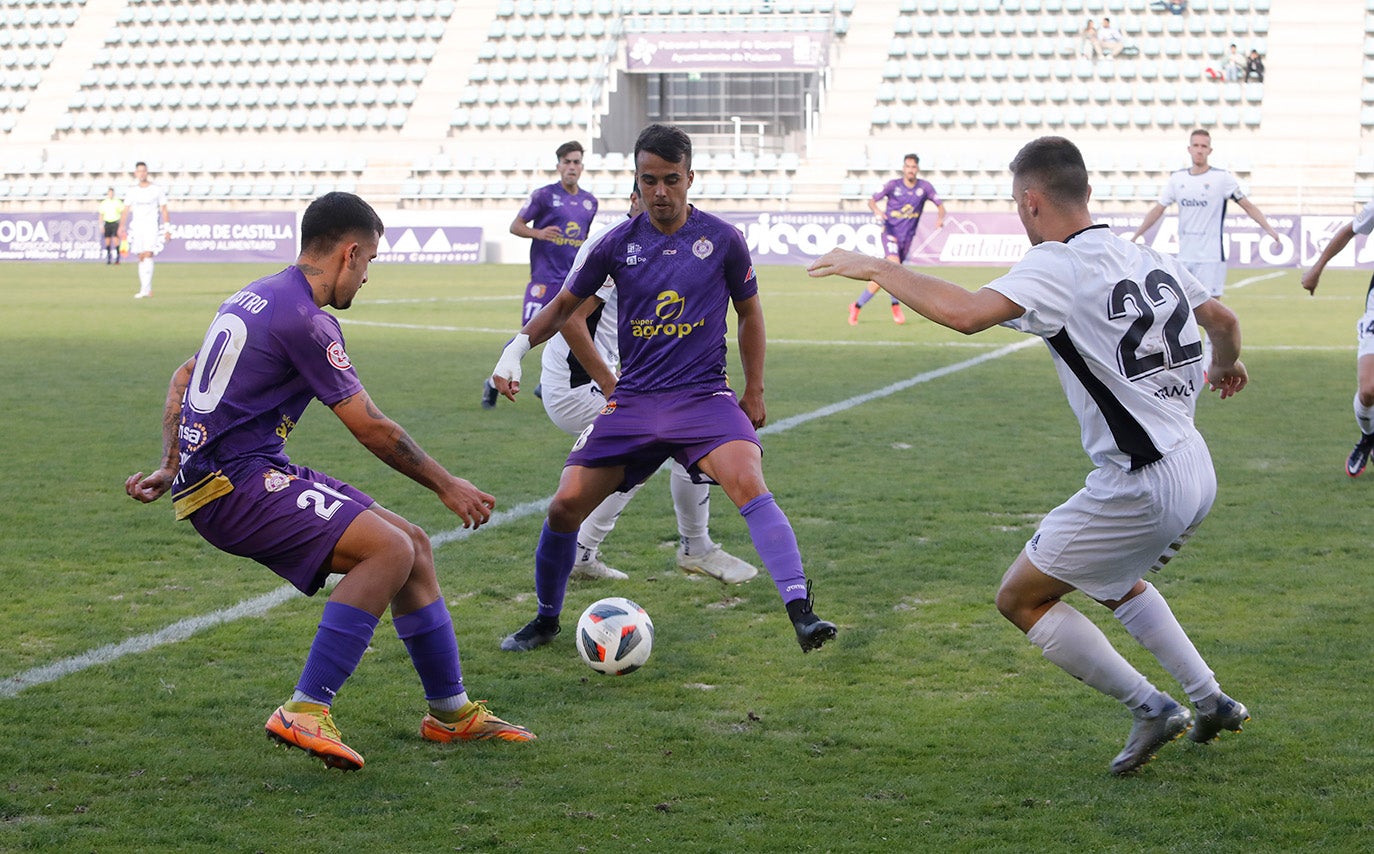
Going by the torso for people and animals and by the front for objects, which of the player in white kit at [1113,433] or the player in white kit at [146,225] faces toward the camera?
the player in white kit at [146,225]

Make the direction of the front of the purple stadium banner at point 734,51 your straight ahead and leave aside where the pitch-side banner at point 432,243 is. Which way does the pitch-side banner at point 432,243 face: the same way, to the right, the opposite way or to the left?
the same way

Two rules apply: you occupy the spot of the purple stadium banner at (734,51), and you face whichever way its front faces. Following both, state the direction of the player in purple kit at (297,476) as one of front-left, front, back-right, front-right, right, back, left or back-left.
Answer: front

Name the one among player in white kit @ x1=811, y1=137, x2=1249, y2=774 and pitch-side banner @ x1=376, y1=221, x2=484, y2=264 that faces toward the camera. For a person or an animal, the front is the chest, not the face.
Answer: the pitch-side banner

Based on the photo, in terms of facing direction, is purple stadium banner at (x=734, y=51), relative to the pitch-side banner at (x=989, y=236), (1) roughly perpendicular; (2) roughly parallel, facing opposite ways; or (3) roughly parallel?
roughly parallel

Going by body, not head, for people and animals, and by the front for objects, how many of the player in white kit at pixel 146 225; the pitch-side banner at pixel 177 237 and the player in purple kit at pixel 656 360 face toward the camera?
3

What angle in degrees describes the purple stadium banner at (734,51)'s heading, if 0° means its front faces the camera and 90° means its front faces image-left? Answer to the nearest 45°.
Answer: approximately 0°

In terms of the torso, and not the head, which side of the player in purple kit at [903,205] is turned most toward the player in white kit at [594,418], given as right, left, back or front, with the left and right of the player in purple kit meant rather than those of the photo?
front

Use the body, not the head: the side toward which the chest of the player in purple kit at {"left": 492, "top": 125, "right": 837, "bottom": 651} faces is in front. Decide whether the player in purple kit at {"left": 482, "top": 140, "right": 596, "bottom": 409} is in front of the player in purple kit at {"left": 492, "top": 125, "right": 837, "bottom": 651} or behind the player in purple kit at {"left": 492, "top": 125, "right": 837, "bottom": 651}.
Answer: behind

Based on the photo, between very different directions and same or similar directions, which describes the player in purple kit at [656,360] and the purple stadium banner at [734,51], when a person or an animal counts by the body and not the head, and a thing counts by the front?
same or similar directions

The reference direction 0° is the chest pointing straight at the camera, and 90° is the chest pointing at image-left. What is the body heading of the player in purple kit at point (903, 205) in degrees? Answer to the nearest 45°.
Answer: approximately 0°

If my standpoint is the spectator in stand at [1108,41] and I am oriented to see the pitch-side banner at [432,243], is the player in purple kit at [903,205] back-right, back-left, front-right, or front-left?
front-left

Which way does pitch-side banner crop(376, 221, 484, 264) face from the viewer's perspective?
toward the camera

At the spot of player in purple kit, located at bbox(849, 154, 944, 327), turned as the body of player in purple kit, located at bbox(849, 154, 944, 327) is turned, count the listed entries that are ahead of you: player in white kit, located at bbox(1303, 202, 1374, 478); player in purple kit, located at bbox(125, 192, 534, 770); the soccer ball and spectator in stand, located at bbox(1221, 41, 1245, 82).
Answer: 3

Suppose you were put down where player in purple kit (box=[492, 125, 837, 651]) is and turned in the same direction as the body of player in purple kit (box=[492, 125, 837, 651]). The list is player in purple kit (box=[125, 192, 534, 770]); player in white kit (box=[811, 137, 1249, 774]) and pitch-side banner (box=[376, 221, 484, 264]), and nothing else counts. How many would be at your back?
1

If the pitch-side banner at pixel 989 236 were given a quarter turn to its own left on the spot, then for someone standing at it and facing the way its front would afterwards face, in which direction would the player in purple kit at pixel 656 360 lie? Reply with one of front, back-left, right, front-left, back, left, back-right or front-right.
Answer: right

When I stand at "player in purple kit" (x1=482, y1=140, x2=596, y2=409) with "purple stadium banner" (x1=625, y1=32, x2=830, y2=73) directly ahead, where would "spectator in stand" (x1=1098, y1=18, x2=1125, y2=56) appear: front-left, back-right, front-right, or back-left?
front-right

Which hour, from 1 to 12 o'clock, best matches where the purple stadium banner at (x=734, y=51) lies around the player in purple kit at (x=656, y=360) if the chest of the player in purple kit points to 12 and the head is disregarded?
The purple stadium banner is roughly at 6 o'clock from the player in purple kit.
